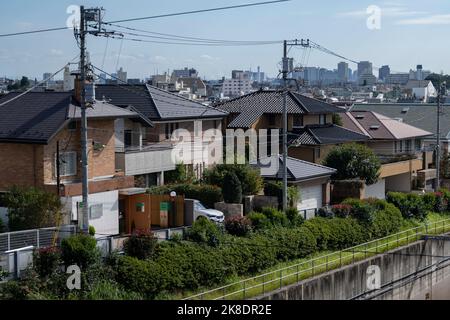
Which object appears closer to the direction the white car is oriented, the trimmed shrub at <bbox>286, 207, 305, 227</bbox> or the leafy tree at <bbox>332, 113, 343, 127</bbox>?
the trimmed shrub

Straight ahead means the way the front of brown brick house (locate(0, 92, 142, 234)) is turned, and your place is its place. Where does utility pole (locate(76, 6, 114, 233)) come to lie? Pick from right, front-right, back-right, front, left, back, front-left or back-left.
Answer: front-right

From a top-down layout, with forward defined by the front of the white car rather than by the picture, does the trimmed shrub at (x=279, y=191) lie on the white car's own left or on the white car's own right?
on the white car's own left

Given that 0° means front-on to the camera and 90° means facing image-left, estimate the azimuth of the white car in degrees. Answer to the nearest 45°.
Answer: approximately 315°

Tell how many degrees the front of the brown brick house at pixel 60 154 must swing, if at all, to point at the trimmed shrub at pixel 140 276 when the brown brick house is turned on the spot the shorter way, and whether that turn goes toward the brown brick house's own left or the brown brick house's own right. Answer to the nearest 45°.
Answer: approximately 45° to the brown brick house's own right

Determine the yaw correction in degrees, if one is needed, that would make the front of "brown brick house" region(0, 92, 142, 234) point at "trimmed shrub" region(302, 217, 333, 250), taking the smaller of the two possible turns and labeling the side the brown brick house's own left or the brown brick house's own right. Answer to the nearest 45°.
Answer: approximately 45° to the brown brick house's own left

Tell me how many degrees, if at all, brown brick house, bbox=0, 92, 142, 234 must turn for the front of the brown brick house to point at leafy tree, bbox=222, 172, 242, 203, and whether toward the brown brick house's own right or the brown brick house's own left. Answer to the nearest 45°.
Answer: approximately 45° to the brown brick house's own left

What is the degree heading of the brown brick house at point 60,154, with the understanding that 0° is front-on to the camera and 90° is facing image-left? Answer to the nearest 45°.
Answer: approximately 315°

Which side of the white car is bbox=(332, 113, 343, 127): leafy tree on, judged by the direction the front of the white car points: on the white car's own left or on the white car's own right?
on the white car's own left
